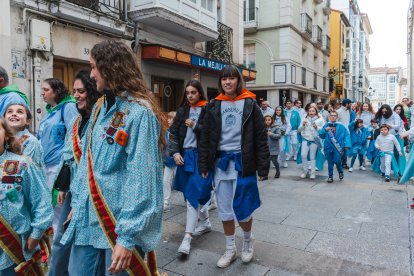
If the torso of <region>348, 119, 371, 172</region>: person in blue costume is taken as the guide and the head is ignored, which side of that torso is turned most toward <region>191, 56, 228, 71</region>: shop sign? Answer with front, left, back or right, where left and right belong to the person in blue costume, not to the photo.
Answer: right

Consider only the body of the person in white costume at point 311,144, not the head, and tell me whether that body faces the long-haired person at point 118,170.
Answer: yes

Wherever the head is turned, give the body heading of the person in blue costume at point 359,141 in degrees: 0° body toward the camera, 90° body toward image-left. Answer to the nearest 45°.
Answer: approximately 0°

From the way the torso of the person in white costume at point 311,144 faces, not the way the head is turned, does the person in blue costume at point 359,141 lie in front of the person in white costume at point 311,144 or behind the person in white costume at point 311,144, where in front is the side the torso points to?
behind

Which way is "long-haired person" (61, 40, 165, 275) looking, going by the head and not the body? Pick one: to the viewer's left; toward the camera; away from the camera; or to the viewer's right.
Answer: to the viewer's left

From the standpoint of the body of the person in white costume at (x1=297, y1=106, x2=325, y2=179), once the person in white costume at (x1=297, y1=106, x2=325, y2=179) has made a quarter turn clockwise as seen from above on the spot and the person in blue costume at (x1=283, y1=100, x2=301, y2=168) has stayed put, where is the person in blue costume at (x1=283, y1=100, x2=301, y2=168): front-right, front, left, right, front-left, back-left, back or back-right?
right

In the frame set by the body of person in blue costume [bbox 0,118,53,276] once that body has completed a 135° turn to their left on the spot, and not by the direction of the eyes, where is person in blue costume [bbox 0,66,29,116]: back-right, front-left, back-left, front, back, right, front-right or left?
left

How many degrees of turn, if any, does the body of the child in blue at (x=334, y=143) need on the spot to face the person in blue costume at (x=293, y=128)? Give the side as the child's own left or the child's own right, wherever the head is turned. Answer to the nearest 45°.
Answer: approximately 180°
